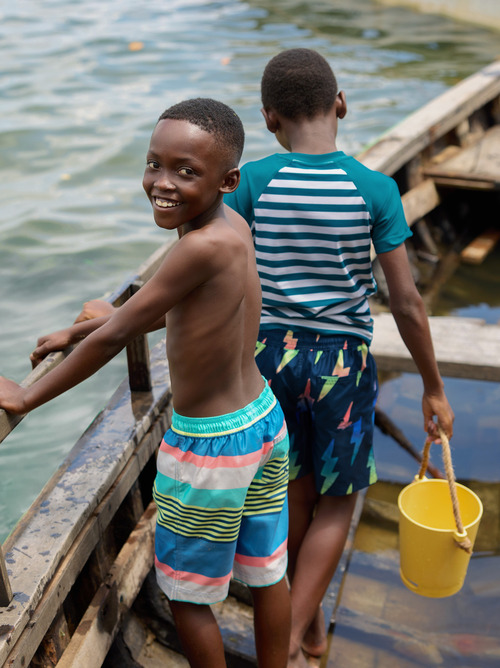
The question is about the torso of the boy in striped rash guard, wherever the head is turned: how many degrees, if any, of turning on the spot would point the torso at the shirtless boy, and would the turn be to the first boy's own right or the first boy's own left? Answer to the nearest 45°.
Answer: approximately 135° to the first boy's own left

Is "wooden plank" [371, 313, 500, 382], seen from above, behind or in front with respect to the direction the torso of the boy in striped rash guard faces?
in front

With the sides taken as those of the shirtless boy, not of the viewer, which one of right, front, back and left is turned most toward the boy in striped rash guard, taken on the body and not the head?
right

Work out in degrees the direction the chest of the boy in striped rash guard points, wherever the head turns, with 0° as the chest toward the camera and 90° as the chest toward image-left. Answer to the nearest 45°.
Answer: approximately 180°

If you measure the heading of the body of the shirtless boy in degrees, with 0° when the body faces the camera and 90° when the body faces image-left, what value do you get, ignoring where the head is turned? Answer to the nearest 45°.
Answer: approximately 135°

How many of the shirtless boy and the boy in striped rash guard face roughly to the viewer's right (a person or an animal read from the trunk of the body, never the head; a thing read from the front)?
0

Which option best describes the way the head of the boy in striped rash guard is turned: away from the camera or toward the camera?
away from the camera

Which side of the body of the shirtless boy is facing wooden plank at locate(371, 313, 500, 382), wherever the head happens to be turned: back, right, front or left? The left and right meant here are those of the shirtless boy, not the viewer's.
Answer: right
